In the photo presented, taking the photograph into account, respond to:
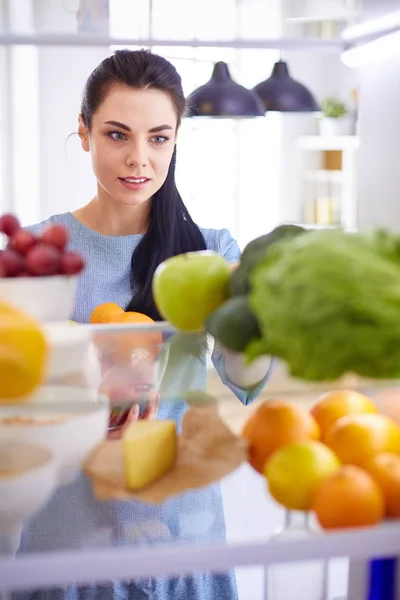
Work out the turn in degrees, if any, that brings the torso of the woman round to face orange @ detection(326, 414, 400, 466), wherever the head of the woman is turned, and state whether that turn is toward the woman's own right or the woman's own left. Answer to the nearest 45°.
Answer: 0° — they already face it

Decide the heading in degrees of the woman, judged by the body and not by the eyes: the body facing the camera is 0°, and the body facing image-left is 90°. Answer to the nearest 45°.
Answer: approximately 0°

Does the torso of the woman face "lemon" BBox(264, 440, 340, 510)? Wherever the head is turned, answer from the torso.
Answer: yes

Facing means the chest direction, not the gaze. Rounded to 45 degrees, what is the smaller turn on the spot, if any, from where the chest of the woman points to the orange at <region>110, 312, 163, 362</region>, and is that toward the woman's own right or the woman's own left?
0° — they already face it

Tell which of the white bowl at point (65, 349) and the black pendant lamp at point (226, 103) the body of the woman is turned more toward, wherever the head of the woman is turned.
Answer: the white bowl

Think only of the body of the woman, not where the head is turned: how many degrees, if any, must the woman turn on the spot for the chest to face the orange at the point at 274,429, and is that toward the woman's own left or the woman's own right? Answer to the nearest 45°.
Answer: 0° — they already face it

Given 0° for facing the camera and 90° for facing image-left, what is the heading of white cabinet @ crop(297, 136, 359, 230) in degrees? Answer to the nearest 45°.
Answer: approximately 45°

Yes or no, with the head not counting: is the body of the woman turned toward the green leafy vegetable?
yes
